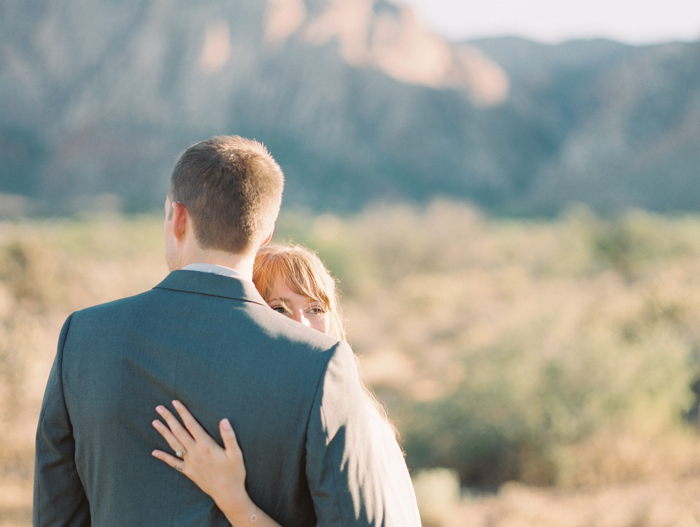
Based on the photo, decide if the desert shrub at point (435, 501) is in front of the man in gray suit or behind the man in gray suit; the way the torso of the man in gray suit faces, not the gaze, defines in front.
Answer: in front

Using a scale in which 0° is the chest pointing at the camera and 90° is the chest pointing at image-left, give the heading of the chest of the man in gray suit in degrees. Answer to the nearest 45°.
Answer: approximately 180°
